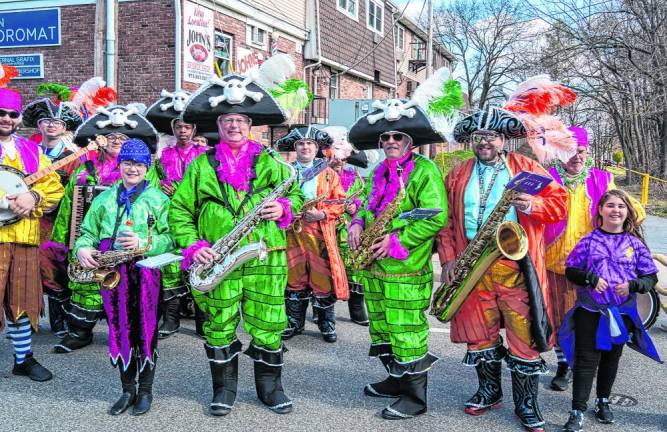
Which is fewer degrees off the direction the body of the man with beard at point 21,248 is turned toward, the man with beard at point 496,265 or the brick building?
the man with beard

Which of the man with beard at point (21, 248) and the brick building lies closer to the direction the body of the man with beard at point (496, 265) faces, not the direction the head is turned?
the man with beard

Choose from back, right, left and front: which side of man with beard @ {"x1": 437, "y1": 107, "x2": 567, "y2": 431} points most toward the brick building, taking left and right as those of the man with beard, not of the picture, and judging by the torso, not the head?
back

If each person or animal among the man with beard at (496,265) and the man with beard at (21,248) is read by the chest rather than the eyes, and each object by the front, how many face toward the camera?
2

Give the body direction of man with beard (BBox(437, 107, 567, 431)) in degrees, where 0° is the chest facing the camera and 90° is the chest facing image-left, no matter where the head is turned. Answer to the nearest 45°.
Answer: approximately 0°

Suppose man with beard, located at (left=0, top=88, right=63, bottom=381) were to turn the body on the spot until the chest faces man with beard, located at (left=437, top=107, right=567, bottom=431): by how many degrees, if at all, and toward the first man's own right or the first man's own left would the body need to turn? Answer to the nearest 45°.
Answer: approximately 45° to the first man's own left

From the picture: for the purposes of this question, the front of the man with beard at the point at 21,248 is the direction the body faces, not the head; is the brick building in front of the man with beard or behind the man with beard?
behind

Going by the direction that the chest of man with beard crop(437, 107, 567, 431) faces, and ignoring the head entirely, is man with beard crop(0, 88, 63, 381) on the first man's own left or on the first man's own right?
on the first man's own right
